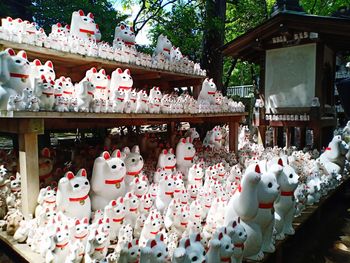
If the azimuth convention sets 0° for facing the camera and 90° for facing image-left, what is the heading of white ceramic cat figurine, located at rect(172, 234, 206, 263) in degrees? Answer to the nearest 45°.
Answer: approximately 315°

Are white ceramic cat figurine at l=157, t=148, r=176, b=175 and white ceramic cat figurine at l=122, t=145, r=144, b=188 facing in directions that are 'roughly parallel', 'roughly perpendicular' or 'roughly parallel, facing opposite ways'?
roughly parallel

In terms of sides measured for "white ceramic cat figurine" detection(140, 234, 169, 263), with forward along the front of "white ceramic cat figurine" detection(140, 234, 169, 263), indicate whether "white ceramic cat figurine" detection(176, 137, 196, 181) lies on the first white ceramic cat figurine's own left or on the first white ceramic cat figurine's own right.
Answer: on the first white ceramic cat figurine's own left

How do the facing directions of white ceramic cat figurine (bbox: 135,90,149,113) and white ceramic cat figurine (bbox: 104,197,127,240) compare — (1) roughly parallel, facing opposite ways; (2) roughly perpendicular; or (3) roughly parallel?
roughly parallel

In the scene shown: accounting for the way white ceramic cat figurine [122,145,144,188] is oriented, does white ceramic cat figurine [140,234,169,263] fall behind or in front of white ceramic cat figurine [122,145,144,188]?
in front

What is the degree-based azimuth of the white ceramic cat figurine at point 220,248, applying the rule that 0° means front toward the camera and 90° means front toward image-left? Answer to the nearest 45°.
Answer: approximately 315°

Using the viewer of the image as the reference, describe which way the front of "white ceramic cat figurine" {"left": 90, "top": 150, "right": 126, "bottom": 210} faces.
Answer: facing the viewer and to the right of the viewer

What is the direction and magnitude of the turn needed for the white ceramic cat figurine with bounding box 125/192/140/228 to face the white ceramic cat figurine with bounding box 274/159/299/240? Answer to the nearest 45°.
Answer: approximately 45° to its left

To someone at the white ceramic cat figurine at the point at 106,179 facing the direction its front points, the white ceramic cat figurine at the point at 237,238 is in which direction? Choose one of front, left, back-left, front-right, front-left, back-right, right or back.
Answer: front

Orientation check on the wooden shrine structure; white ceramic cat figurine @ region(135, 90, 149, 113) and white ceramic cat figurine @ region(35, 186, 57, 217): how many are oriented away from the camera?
0

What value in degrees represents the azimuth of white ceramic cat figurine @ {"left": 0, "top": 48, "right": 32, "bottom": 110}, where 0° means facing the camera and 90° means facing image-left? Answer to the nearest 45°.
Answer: approximately 315°

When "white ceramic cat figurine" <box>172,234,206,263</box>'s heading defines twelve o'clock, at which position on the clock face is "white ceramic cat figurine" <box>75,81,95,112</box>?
"white ceramic cat figurine" <box>75,81,95,112</box> is roughly at 6 o'clock from "white ceramic cat figurine" <box>172,234,206,263</box>.
